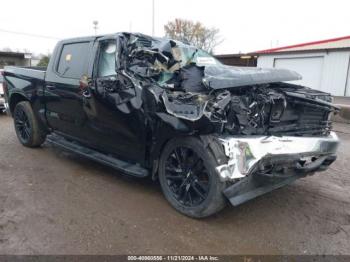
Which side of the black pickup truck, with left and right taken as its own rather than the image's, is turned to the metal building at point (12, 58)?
back

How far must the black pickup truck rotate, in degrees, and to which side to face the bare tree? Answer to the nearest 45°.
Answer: approximately 135° to its left

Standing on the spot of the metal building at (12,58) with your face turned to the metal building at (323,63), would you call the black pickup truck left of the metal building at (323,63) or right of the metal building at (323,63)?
right

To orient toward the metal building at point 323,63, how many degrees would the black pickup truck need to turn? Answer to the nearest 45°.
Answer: approximately 90° to its left

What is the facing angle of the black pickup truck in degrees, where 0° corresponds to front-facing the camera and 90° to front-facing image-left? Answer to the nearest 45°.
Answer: approximately 315°
